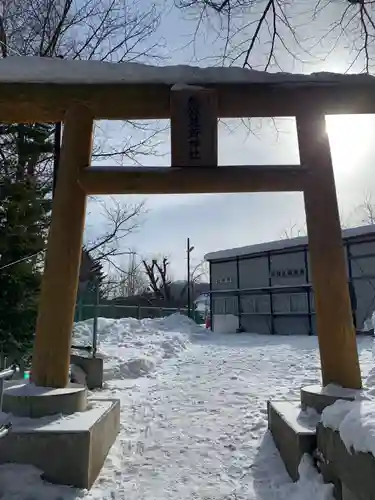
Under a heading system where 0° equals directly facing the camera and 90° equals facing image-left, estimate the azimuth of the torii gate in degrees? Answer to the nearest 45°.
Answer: approximately 0°

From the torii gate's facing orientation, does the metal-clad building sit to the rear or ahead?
to the rear

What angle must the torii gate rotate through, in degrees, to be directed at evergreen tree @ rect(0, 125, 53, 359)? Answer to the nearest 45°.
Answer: approximately 135° to its right

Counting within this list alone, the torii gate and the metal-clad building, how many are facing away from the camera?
0

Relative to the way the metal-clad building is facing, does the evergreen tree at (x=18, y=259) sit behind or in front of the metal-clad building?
in front

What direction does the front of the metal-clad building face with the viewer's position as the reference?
facing the viewer and to the left of the viewer

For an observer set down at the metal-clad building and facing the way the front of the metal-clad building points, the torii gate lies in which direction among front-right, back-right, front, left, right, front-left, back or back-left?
front-left

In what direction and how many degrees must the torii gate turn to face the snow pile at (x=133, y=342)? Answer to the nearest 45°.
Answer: approximately 180°

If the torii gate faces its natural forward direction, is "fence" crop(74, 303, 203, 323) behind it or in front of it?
behind
